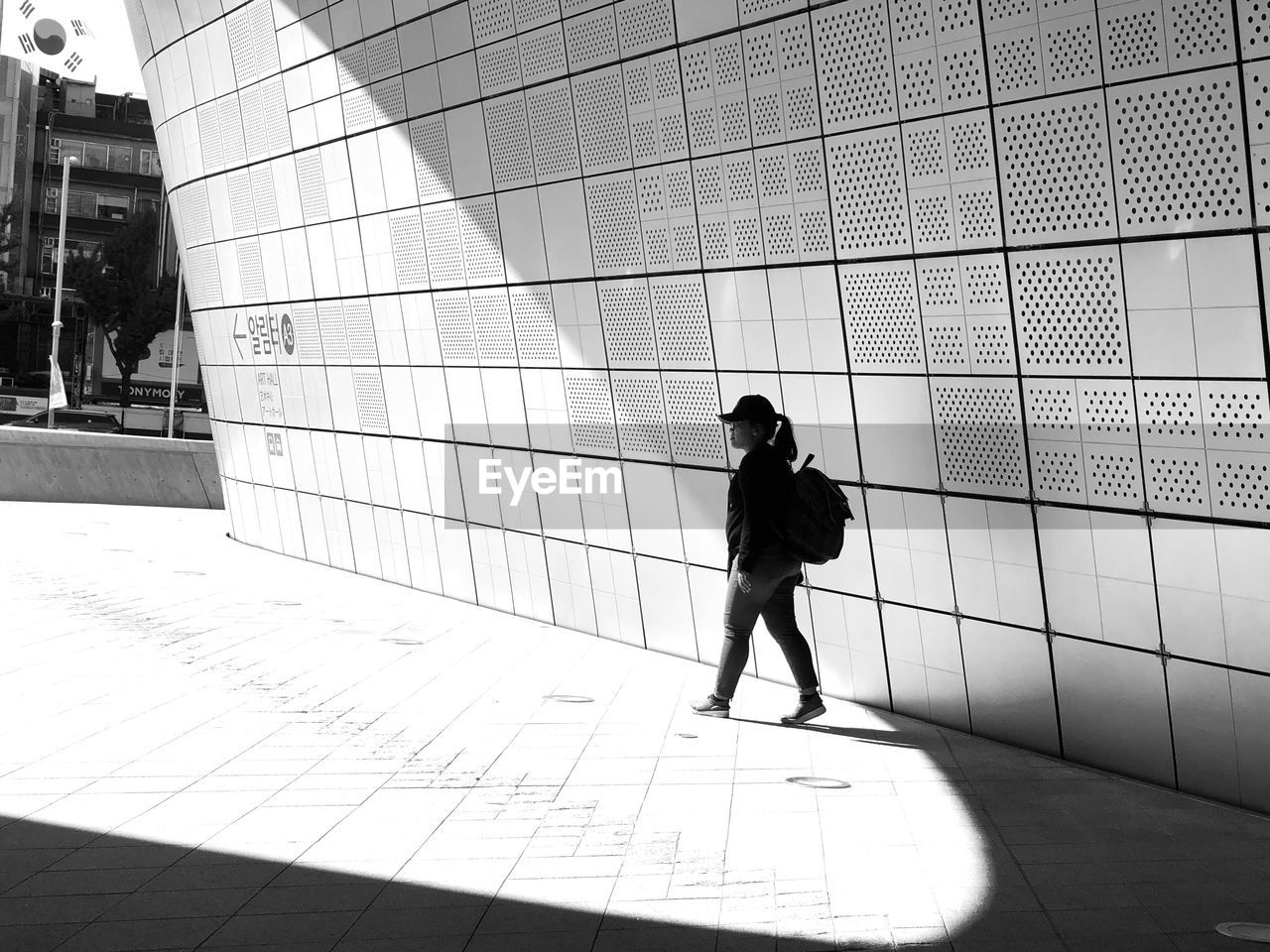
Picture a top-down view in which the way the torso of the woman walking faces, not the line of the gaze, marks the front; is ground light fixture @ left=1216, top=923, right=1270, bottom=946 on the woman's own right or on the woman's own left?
on the woman's own left

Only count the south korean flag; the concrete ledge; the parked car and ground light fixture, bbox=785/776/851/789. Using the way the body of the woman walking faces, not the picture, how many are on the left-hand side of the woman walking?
1

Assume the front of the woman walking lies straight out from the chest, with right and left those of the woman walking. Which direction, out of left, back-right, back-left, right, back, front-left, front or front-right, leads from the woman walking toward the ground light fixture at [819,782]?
left

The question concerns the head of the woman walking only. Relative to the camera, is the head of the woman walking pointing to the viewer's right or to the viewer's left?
to the viewer's left

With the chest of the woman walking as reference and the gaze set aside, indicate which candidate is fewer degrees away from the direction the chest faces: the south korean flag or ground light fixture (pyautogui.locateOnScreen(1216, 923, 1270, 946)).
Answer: the south korean flag

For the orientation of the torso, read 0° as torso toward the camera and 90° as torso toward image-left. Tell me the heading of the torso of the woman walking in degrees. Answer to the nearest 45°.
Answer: approximately 90°
